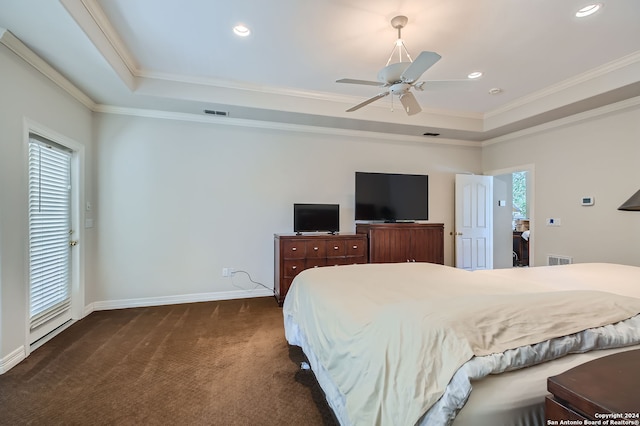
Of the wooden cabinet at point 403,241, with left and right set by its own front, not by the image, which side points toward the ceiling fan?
front

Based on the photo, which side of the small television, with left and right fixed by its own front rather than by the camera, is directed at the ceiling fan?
front

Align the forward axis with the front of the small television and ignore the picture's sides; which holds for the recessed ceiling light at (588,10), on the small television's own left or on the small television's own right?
on the small television's own left

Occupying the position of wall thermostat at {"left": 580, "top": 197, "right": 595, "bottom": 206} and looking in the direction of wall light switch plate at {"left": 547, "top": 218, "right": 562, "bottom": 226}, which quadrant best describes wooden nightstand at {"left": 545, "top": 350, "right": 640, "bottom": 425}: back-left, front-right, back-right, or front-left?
back-left

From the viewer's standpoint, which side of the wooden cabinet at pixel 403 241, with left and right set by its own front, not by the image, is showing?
front

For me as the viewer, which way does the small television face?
facing the viewer

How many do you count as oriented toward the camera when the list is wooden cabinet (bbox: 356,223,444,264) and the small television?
2
